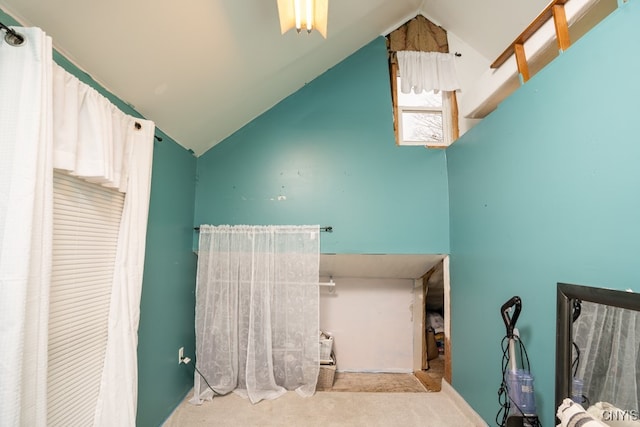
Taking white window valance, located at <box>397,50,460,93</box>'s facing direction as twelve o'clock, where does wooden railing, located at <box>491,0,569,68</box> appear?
The wooden railing is roughly at 11 o'clock from the white window valance.

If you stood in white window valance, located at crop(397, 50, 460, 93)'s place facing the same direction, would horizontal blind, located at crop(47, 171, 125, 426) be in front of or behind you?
in front

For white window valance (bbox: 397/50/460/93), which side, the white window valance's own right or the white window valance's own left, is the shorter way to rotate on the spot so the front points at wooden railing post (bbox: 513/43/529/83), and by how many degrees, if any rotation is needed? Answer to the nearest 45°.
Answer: approximately 45° to the white window valance's own left

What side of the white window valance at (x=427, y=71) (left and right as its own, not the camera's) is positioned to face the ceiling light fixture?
front

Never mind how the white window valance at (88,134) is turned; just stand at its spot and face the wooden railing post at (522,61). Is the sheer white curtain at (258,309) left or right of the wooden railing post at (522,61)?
left

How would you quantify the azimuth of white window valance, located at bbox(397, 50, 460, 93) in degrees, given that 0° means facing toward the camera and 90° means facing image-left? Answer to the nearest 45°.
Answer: approximately 0°
